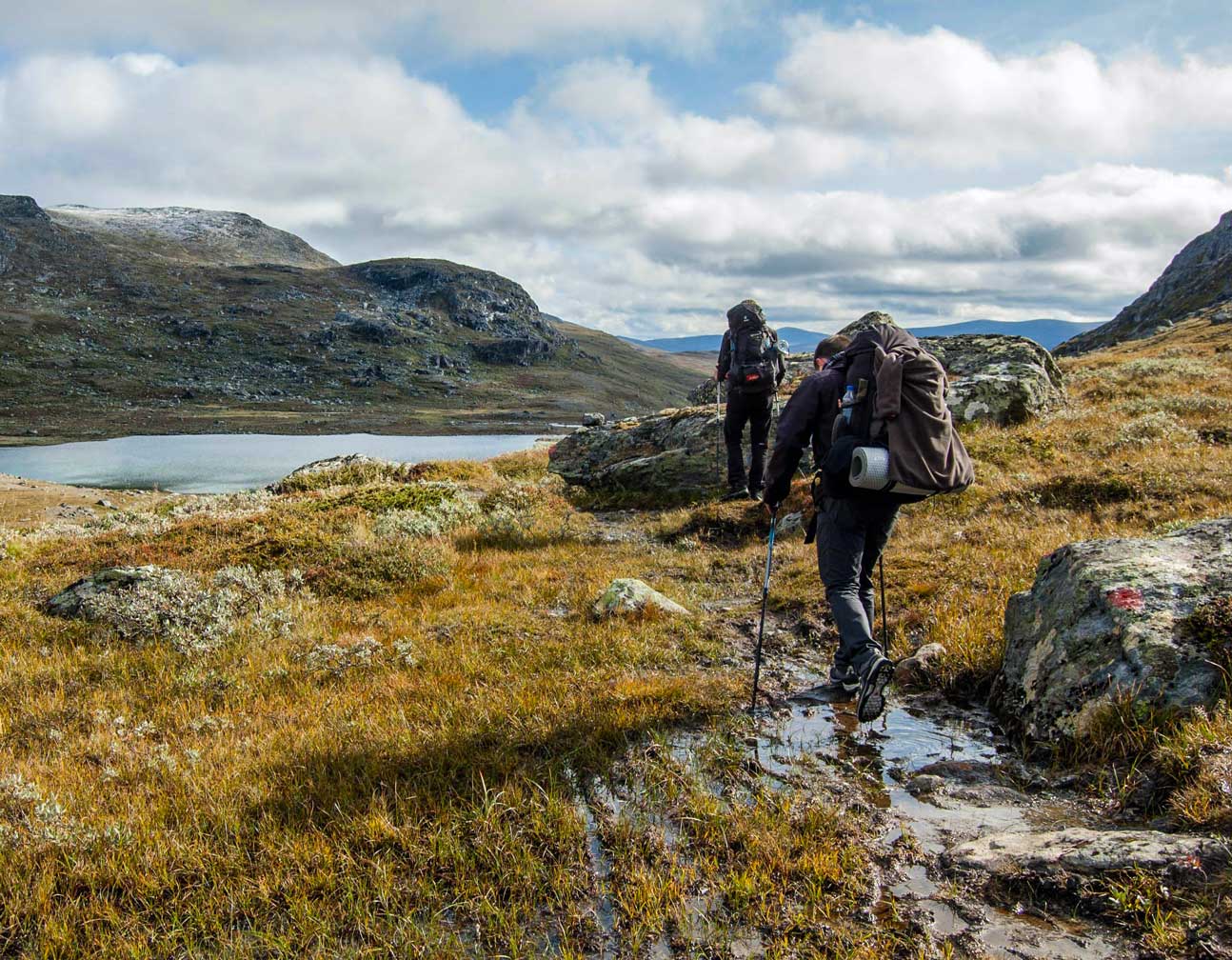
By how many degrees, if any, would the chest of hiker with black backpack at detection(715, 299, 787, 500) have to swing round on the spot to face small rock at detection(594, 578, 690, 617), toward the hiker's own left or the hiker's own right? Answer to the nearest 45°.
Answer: approximately 180°

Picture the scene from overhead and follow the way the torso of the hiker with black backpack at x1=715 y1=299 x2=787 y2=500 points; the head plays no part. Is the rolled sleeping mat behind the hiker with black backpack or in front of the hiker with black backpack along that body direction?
behind

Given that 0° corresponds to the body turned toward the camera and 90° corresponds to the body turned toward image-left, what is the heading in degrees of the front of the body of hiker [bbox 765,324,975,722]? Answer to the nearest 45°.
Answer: approximately 135°

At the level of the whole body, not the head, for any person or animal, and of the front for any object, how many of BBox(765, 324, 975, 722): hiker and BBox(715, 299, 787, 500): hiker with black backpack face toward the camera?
0

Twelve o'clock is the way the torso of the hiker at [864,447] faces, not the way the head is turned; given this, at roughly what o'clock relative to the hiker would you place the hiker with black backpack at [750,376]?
The hiker with black backpack is roughly at 1 o'clock from the hiker.

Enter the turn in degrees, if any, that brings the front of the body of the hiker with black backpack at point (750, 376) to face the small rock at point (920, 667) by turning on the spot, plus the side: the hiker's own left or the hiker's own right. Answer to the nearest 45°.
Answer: approximately 180°

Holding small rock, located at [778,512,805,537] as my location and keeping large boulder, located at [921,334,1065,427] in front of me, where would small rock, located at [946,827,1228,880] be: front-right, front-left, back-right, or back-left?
back-right

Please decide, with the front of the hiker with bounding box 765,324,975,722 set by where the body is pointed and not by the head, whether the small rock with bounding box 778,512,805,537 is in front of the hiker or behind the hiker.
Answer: in front

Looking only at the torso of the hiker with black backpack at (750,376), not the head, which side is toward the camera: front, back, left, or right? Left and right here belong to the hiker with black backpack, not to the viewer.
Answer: back

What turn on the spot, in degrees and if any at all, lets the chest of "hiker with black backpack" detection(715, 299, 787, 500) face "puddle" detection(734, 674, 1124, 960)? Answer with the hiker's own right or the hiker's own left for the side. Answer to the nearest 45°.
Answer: approximately 180°
